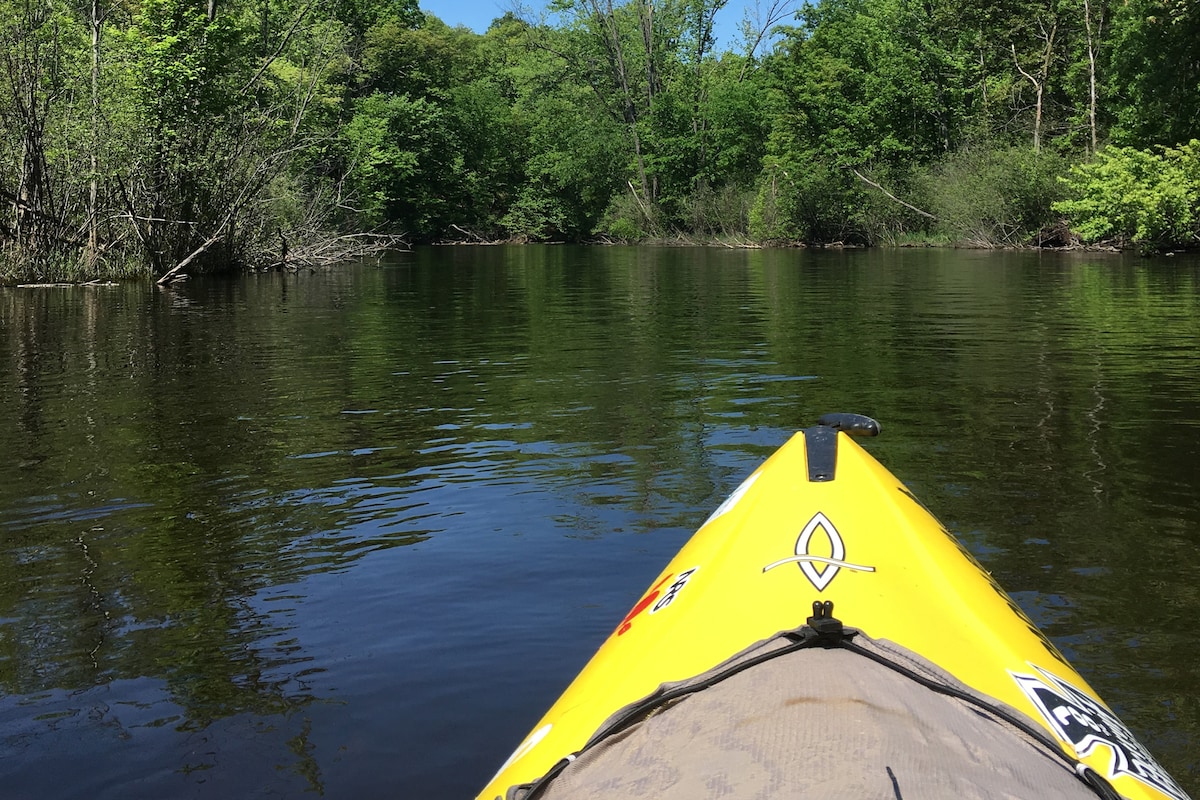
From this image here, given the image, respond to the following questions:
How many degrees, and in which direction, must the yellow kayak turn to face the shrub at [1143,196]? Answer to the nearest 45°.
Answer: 0° — it already faces it

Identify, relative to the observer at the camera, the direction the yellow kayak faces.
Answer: facing away from the viewer

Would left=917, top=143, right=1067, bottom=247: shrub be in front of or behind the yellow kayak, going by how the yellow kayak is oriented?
in front
